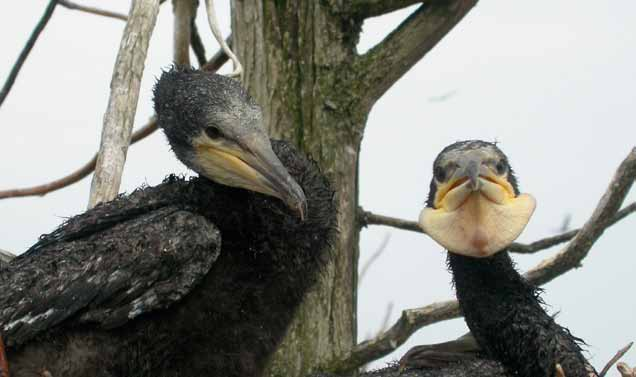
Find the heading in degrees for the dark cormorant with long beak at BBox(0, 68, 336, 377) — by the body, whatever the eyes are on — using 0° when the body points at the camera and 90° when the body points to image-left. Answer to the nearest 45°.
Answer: approximately 270°

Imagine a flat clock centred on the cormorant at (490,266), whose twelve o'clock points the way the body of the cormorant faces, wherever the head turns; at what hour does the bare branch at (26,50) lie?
The bare branch is roughly at 3 o'clock from the cormorant.

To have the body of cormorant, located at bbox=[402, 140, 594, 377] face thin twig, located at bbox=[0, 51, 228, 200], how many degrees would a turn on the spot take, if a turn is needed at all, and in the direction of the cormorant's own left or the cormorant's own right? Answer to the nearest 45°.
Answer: approximately 90° to the cormorant's own right

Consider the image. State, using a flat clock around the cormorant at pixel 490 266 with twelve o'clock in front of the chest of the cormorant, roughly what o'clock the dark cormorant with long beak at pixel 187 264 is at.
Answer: The dark cormorant with long beak is roughly at 2 o'clock from the cormorant.

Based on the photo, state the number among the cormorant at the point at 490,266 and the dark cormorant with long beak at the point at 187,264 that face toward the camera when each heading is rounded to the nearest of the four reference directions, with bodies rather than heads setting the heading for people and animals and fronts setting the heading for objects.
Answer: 1
